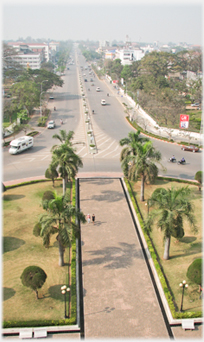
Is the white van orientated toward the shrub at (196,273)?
no

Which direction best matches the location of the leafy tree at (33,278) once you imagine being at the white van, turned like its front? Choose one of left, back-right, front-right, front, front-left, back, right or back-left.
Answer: front-left

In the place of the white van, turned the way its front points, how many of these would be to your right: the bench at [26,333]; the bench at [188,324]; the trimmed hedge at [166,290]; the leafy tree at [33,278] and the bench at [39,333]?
0

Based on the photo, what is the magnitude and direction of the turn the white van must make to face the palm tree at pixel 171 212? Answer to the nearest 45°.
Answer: approximately 45° to its left

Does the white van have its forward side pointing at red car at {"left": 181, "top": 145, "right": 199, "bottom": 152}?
no

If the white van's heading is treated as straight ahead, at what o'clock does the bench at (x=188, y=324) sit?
The bench is roughly at 10 o'clock from the white van.

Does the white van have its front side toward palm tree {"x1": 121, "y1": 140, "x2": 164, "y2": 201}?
no

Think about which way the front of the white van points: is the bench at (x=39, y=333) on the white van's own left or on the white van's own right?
on the white van's own left

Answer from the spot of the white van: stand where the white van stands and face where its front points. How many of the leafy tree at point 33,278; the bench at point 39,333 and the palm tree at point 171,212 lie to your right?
0

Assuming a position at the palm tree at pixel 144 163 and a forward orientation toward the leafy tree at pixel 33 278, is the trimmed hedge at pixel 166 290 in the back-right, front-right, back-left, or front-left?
front-left

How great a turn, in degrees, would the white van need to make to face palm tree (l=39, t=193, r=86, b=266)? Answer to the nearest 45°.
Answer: approximately 45° to its left

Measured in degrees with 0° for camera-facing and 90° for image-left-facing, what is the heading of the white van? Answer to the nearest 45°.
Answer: approximately 45°
